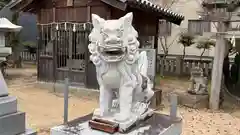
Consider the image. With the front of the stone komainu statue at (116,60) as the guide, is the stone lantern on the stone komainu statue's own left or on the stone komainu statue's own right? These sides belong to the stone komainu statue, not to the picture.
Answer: on the stone komainu statue's own right

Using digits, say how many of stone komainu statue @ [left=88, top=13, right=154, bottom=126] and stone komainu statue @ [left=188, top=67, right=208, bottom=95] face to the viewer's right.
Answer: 0

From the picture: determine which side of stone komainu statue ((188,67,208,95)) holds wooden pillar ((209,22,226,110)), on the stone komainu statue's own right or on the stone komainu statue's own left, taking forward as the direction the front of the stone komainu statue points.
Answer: on the stone komainu statue's own left

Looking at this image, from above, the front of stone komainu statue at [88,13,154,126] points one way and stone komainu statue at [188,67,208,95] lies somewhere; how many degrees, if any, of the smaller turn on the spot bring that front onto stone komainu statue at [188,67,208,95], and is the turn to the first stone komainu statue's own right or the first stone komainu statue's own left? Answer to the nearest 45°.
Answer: approximately 180°

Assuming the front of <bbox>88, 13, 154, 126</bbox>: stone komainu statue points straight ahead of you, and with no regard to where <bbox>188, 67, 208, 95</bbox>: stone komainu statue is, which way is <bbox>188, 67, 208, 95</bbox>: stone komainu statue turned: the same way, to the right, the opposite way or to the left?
the same way

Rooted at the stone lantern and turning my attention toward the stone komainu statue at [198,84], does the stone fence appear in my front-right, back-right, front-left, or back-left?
front-left
